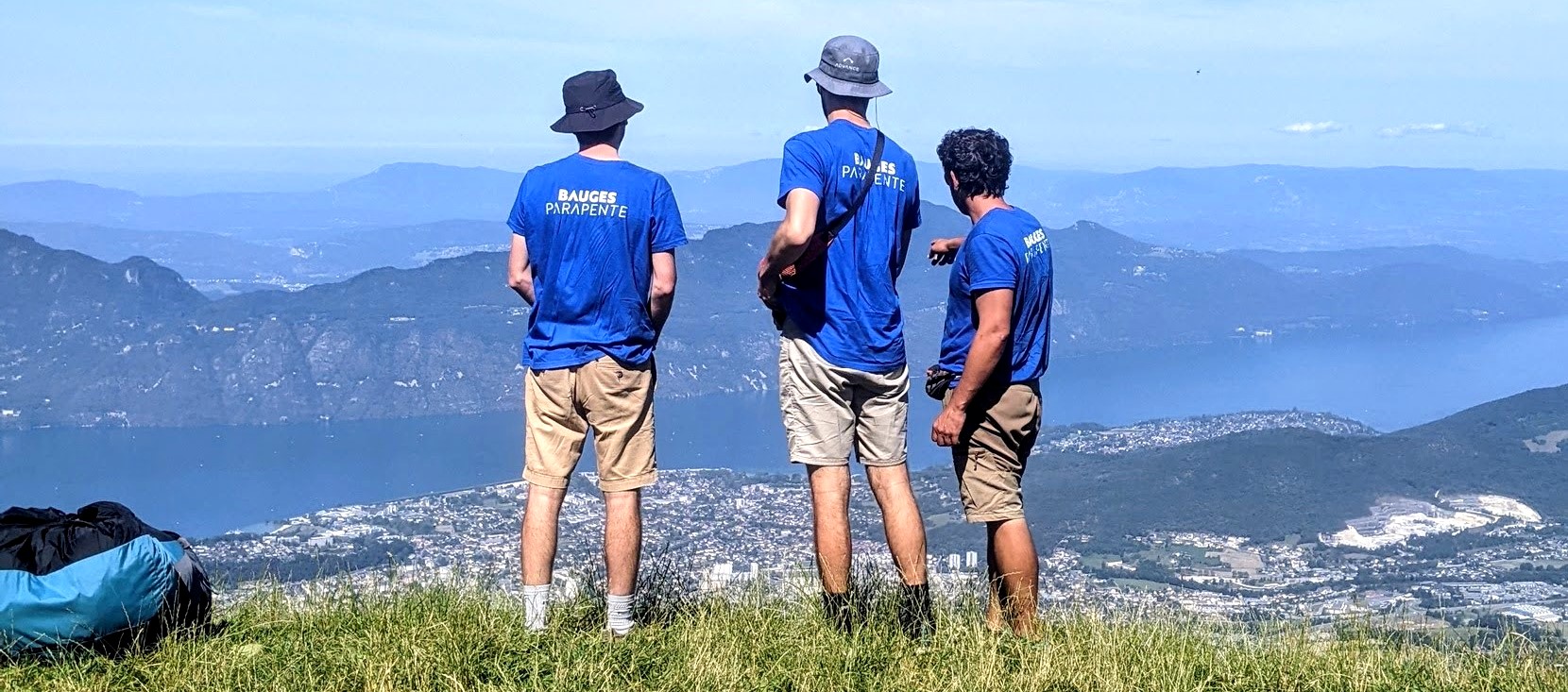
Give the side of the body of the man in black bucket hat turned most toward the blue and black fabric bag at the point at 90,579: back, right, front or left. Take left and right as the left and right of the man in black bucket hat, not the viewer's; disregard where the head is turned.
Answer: left

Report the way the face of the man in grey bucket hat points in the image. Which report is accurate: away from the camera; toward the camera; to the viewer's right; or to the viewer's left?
away from the camera

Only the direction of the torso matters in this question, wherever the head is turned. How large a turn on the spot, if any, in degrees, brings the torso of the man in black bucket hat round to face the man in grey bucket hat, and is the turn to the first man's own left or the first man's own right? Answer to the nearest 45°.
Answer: approximately 90° to the first man's own right

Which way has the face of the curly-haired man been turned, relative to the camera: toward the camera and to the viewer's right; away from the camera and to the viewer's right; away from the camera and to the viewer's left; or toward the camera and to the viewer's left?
away from the camera and to the viewer's left

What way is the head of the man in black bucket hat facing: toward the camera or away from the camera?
away from the camera

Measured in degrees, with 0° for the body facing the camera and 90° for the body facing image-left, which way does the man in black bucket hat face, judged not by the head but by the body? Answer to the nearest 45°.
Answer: approximately 180°

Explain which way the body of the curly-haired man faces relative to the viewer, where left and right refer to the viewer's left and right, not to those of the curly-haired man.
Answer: facing away from the viewer and to the left of the viewer
